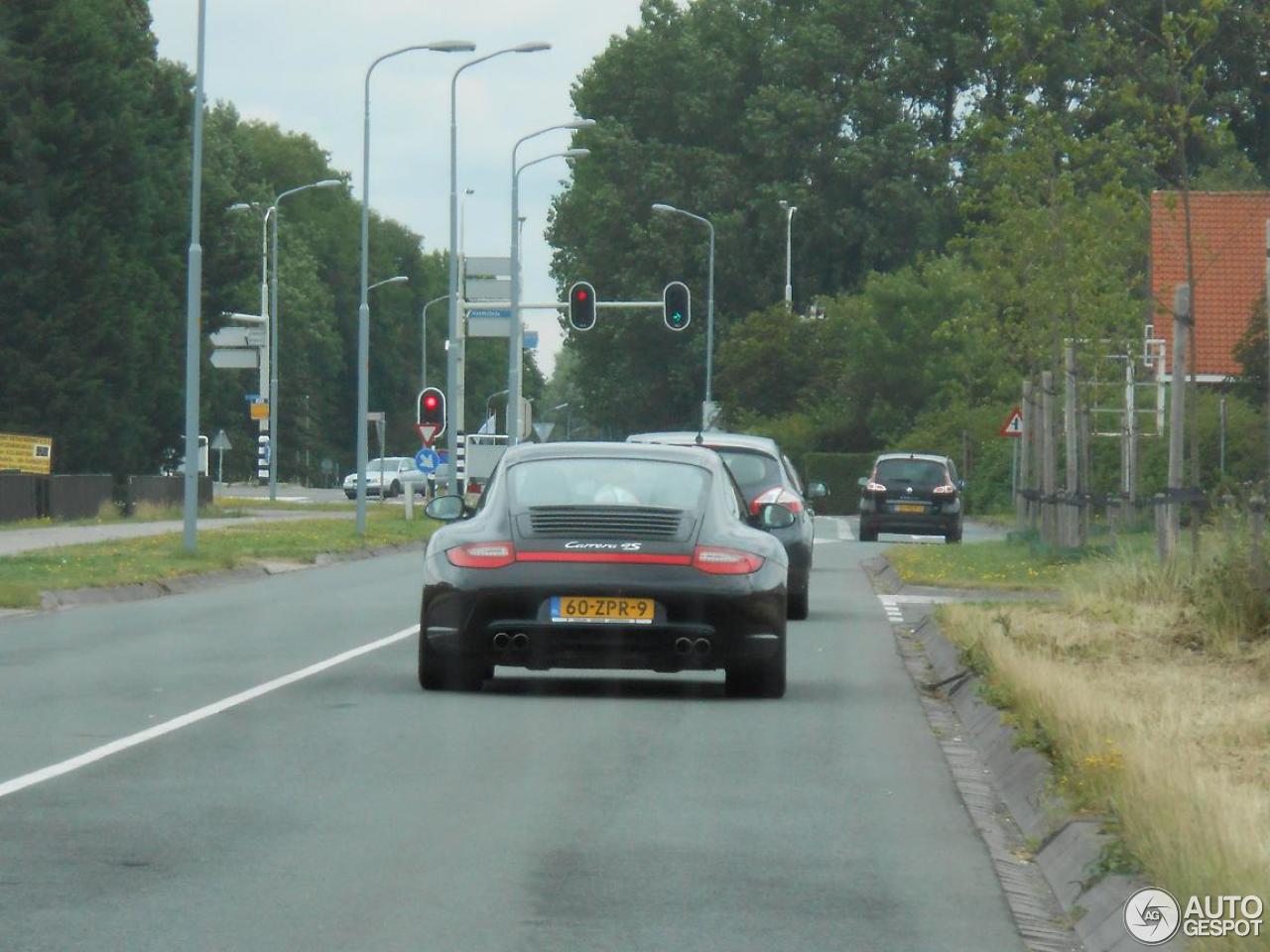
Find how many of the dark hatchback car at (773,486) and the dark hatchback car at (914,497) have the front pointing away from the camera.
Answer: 2

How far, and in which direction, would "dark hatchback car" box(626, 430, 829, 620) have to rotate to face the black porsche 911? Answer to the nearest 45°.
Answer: approximately 180°

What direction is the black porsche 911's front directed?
away from the camera

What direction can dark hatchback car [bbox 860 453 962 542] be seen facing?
away from the camera

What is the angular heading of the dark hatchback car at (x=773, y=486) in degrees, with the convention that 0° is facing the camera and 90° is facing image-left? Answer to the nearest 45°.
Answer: approximately 180°
